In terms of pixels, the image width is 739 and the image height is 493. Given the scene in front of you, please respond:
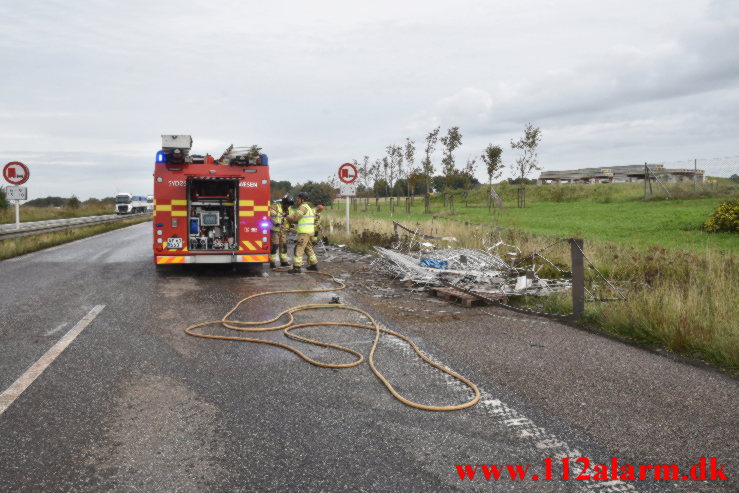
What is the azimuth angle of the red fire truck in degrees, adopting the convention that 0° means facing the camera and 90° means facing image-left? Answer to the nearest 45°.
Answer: approximately 180°

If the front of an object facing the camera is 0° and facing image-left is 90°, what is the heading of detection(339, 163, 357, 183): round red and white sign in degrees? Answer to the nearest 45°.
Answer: approximately 0°

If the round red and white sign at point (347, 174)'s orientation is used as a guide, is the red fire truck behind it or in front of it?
in front

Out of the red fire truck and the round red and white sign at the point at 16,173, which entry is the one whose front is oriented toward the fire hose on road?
the round red and white sign

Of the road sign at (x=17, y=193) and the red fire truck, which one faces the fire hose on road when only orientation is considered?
the road sign

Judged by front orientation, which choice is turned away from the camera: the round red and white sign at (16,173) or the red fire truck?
the red fire truck

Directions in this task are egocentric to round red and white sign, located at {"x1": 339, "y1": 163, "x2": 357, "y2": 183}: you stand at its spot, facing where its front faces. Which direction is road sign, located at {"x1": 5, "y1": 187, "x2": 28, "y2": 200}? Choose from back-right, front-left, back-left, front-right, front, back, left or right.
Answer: right

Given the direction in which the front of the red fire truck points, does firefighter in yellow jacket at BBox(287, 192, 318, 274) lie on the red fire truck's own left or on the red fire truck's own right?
on the red fire truck's own right

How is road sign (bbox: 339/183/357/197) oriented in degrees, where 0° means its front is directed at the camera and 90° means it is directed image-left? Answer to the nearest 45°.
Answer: approximately 0°

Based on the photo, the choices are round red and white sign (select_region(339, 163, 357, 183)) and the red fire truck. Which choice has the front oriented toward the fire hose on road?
the round red and white sign

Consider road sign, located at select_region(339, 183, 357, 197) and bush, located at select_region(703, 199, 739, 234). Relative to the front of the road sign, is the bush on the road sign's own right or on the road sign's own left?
on the road sign's own left
